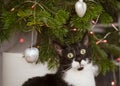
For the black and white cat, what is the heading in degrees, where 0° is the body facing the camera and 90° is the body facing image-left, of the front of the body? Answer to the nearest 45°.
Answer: approximately 315°
